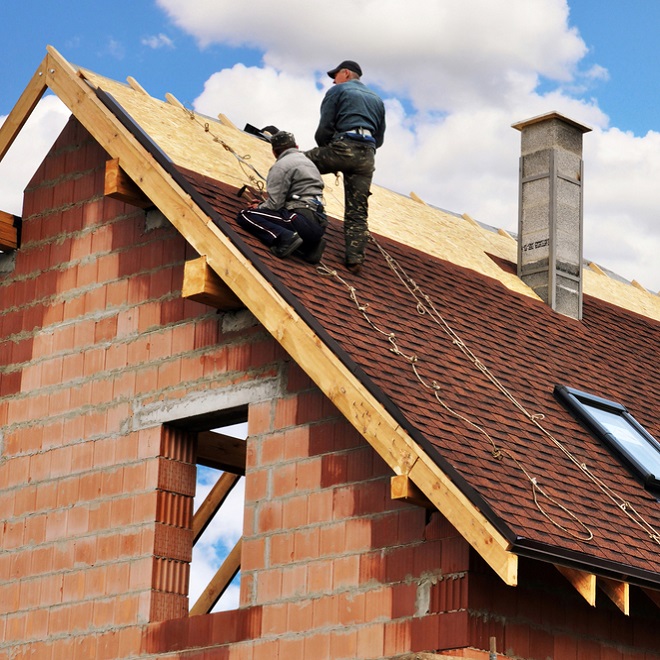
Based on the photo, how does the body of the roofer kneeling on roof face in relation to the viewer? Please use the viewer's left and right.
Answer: facing away from the viewer and to the left of the viewer

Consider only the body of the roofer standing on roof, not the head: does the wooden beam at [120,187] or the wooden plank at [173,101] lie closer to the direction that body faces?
the wooden plank

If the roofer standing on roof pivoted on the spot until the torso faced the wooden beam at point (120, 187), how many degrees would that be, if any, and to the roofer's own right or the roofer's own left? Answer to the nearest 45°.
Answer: approximately 45° to the roofer's own left

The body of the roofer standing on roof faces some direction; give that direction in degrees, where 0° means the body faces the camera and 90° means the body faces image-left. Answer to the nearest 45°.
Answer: approximately 135°

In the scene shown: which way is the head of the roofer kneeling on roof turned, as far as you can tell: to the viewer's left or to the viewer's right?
to the viewer's left

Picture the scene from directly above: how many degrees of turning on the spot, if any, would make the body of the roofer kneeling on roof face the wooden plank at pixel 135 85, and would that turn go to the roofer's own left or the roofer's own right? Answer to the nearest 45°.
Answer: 0° — they already face it
